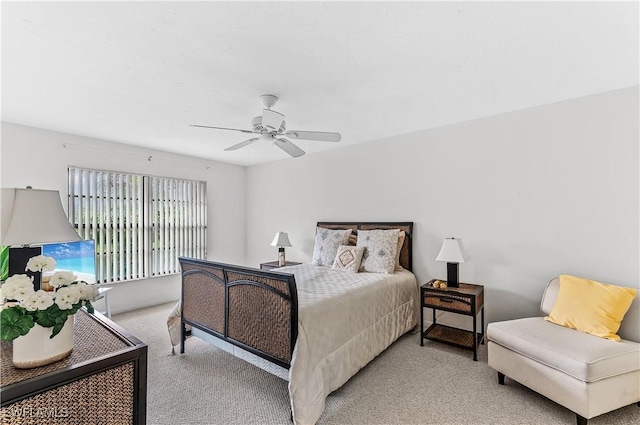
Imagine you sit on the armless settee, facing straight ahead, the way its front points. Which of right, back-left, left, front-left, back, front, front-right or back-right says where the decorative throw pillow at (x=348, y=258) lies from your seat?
front-right

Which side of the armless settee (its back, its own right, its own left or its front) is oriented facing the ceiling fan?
front

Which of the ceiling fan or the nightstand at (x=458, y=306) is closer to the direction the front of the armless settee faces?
the ceiling fan

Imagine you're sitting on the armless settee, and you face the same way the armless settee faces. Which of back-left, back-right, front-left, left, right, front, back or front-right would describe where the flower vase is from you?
front

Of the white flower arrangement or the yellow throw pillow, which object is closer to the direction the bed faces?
the white flower arrangement

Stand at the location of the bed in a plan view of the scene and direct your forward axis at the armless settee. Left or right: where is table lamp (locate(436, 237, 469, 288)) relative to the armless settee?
left

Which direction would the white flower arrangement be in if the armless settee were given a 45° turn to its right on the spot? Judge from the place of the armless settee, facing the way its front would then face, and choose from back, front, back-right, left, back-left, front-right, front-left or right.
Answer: front-left

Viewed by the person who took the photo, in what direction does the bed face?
facing the viewer and to the left of the viewer

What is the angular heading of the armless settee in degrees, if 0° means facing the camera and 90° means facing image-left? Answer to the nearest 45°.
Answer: approximately 45°

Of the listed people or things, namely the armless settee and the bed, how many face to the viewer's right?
0

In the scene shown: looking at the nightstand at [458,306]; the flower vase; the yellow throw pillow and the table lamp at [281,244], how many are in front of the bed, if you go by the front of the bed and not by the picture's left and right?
1

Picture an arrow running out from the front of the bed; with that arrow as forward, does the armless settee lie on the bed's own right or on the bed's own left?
on the bed's own left

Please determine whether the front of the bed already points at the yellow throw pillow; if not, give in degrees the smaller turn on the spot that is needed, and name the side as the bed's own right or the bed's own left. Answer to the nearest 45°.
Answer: approximately 135° to the bed's own left

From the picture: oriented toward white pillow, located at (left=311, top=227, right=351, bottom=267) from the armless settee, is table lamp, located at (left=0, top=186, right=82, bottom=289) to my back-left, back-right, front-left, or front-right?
front-left

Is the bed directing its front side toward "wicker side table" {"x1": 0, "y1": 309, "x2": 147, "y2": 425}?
yes

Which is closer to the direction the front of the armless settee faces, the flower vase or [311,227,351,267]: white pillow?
the flower vase
